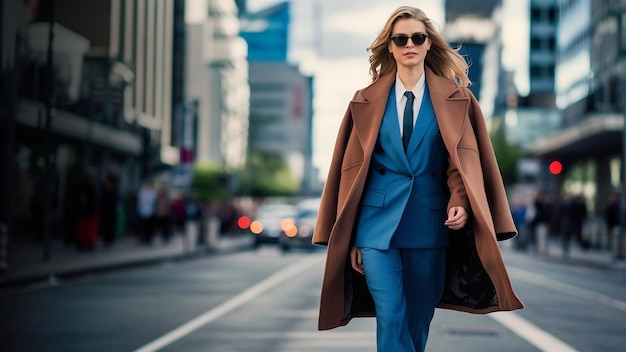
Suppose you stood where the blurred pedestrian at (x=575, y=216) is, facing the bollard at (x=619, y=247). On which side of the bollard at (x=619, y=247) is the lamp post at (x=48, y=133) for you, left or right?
right

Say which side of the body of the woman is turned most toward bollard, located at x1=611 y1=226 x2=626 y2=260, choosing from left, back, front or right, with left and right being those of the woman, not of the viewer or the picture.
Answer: back

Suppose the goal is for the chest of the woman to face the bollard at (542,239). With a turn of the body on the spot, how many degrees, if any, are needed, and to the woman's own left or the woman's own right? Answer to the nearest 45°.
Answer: approximately 180°

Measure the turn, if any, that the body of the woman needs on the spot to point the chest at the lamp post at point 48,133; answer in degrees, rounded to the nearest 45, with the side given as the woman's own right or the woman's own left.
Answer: approximately 135° to the woman's own right

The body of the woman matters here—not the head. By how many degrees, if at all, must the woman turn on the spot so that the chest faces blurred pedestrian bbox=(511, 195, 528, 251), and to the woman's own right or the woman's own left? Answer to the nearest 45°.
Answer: approximately 180°

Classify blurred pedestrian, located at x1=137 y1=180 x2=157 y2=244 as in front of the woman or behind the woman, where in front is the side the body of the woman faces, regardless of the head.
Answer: behind

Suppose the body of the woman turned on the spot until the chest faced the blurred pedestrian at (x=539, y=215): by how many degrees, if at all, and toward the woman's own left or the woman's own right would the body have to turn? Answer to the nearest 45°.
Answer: approximately 180°

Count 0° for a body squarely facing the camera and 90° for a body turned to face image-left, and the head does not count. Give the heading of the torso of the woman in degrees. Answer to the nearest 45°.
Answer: approximately 0°
